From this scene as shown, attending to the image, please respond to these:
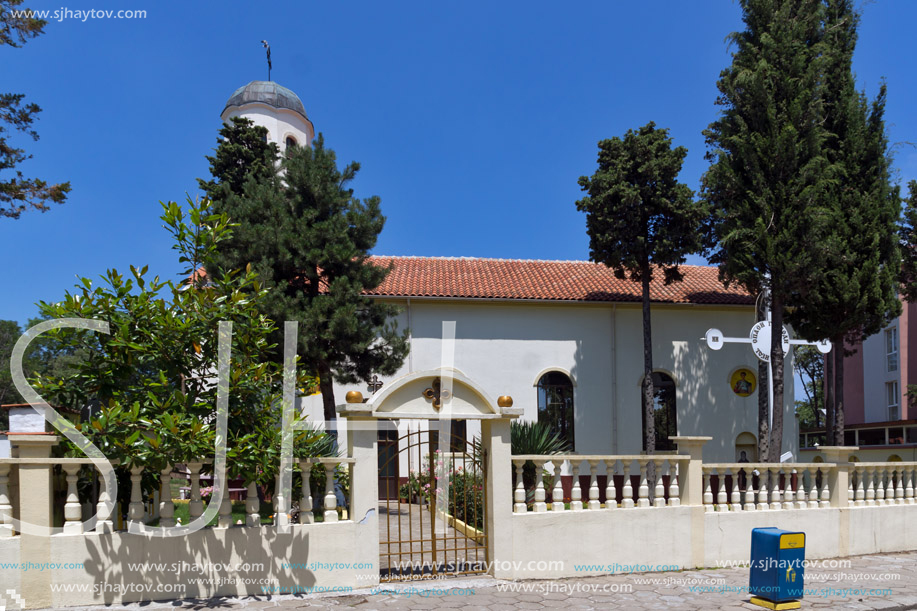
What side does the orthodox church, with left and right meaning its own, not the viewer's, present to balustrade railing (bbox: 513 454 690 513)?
left

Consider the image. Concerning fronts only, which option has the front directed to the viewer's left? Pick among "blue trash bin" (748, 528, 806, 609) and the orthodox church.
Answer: the orthodox church

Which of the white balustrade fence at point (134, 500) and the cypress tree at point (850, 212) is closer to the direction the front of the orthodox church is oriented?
the white balustrade fence

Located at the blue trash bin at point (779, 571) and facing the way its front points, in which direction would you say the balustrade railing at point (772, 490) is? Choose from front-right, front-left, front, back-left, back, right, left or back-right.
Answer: back-left

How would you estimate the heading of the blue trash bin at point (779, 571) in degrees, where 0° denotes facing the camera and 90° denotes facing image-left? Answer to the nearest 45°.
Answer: approximately 315°

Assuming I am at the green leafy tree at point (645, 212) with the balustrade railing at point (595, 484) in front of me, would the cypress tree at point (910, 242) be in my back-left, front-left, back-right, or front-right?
back-left

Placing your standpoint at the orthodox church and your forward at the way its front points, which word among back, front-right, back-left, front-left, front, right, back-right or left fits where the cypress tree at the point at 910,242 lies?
left

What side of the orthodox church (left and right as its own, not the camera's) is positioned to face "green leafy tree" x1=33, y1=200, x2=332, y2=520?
front

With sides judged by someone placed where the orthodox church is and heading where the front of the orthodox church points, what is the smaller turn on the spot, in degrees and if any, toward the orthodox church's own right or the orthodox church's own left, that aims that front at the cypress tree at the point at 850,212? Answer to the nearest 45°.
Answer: approximately 45° to the orthodox church's own left
